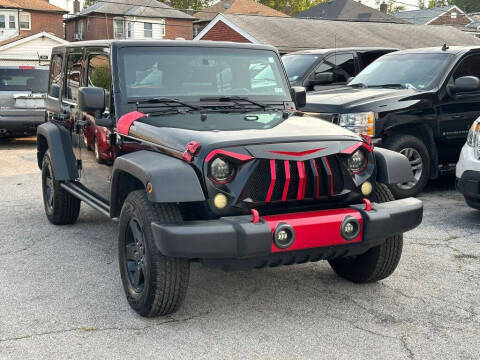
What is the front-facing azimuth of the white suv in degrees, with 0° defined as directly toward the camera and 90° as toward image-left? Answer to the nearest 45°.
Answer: approximately 45°

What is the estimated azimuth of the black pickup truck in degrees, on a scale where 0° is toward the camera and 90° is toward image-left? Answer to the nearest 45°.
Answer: approximately 45°

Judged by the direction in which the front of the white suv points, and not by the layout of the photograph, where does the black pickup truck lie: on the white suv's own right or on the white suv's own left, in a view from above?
on the white suv's own right

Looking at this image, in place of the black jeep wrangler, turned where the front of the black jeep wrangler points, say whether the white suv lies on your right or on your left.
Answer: on your left

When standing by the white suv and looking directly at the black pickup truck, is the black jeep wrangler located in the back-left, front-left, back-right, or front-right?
back-left
